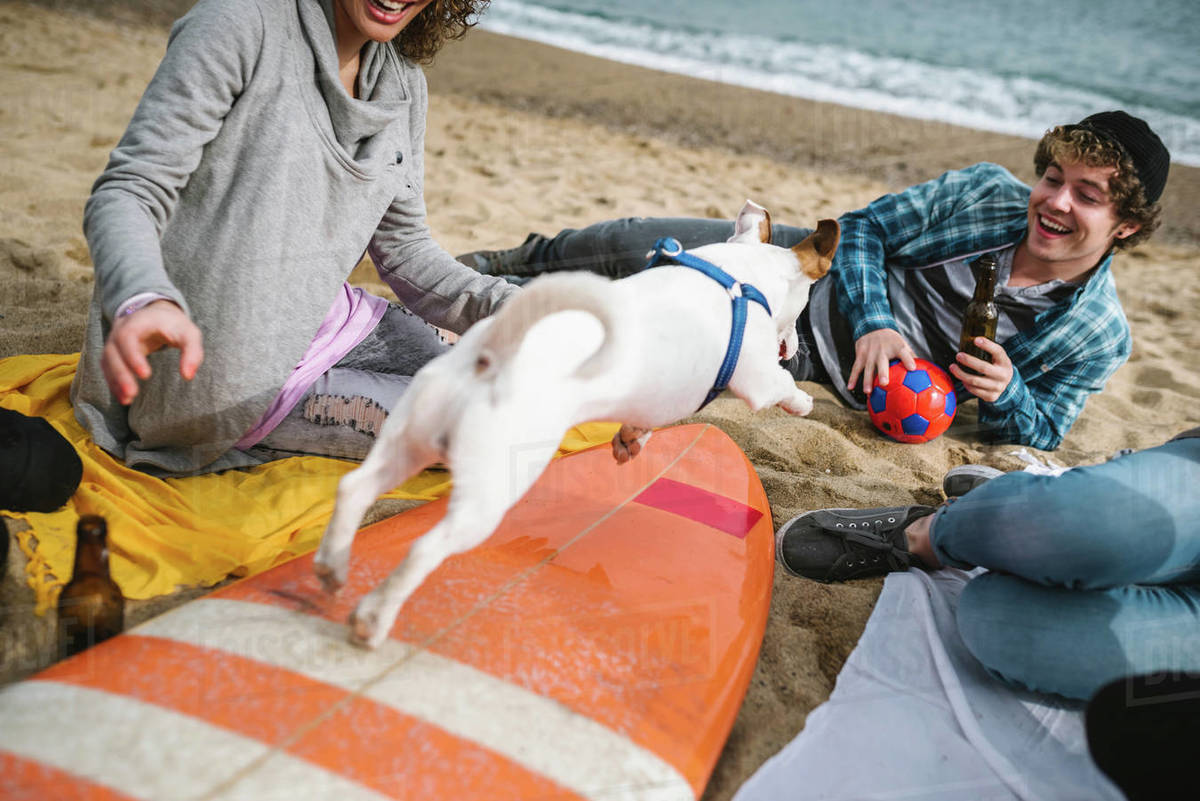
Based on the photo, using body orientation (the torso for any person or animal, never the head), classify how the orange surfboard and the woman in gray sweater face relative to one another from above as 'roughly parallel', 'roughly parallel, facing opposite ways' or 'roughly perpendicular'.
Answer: roughly perpendicular

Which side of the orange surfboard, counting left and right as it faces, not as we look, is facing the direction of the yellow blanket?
left

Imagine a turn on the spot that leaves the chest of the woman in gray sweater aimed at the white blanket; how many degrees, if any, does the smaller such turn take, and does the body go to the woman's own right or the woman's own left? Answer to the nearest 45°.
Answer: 0° — they already face it

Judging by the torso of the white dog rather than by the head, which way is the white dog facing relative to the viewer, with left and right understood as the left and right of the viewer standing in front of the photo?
facing away from the viewer and to the right of the viewer

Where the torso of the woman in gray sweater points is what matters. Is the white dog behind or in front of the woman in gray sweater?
in front

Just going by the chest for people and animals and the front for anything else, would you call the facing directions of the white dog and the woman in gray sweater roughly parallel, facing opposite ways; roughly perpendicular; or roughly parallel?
roughly perpendicular

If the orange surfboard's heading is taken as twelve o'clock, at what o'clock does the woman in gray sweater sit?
The woman in gray sweater is roughly at 10 o'clock from the orange surfboard.

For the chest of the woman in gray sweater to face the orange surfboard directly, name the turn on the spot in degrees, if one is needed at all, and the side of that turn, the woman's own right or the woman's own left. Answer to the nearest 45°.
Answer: approximately 45° to the woman's own right
